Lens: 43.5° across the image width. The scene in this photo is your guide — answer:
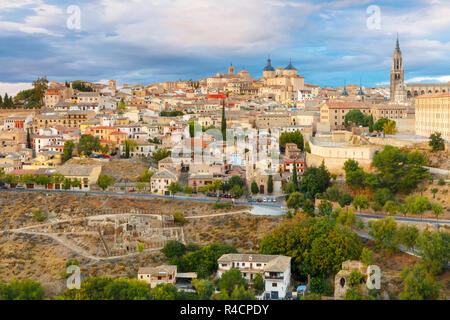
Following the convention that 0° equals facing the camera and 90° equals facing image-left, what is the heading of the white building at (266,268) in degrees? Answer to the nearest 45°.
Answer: approximately 0°

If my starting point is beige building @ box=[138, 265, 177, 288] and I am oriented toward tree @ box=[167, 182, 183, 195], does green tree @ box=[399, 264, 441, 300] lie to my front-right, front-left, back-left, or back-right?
back-right

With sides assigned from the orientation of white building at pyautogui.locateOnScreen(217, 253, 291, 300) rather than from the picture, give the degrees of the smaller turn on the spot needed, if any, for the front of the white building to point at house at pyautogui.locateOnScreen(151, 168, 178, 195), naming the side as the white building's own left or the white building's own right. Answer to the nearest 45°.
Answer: approximately 135° to the white building's own right

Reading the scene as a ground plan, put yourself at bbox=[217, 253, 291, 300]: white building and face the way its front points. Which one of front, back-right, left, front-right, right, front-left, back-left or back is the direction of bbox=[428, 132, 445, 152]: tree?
back-left

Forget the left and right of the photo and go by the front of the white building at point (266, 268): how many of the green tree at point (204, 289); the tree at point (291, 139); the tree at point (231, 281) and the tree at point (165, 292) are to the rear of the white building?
1

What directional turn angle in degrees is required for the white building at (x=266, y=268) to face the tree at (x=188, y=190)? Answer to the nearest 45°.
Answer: approximately 180°

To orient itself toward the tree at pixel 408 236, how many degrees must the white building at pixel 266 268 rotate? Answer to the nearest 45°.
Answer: approximately 90° to its left

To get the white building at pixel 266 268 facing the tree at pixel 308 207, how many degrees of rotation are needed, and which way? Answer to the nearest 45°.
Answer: approximately 180°

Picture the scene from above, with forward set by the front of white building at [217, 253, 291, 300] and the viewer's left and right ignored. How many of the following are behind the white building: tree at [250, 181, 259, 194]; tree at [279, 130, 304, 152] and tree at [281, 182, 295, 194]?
3

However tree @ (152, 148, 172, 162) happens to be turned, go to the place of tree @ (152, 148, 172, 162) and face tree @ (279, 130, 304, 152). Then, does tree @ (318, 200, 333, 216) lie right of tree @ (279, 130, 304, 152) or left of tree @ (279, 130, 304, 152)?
right

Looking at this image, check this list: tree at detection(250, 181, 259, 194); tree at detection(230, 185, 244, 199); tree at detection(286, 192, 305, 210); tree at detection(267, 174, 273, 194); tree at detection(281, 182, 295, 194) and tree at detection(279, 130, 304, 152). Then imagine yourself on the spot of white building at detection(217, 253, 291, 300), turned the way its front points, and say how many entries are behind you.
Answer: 6

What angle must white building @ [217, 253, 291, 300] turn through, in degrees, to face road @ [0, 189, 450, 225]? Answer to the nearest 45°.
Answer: approximately 180°

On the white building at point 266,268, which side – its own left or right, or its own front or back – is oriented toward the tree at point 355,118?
back

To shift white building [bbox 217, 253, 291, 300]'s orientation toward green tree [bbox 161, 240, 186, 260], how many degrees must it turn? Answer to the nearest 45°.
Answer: approximately 135° to its right

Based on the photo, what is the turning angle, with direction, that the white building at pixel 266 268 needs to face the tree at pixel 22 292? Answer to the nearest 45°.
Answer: approximately 45° to its right

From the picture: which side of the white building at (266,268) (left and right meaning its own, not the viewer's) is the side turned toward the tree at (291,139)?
back

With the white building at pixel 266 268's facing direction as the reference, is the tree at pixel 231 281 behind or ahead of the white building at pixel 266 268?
ahead

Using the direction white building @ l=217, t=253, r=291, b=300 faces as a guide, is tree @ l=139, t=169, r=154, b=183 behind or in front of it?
behind

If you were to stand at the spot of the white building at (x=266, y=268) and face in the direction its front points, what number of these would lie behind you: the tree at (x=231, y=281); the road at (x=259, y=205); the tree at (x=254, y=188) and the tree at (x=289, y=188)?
3
